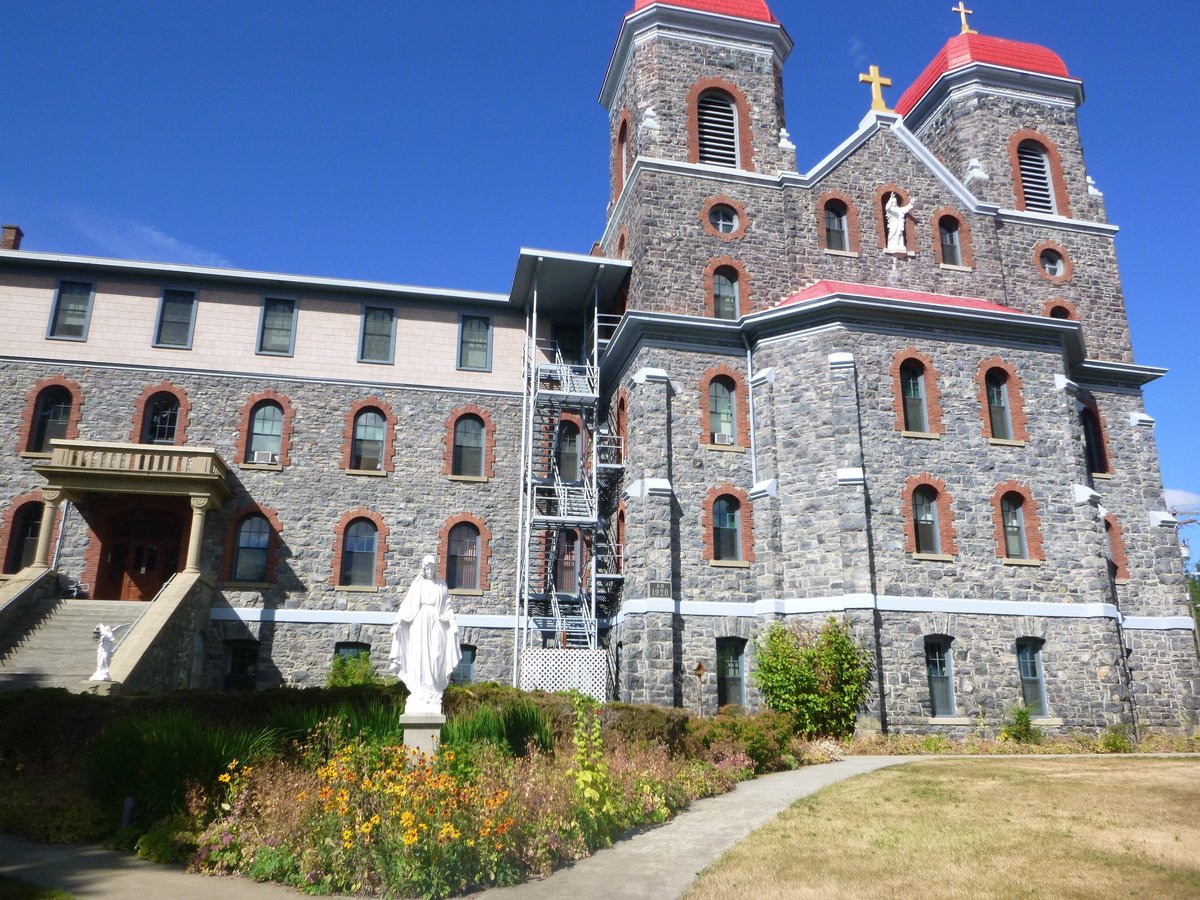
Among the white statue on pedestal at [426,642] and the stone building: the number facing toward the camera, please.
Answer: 2

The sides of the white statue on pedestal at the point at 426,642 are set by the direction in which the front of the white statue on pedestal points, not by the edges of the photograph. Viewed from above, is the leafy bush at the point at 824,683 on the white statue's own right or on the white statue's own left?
on the white statue's own left

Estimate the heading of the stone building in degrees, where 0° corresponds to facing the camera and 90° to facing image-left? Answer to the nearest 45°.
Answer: approximately 0°
